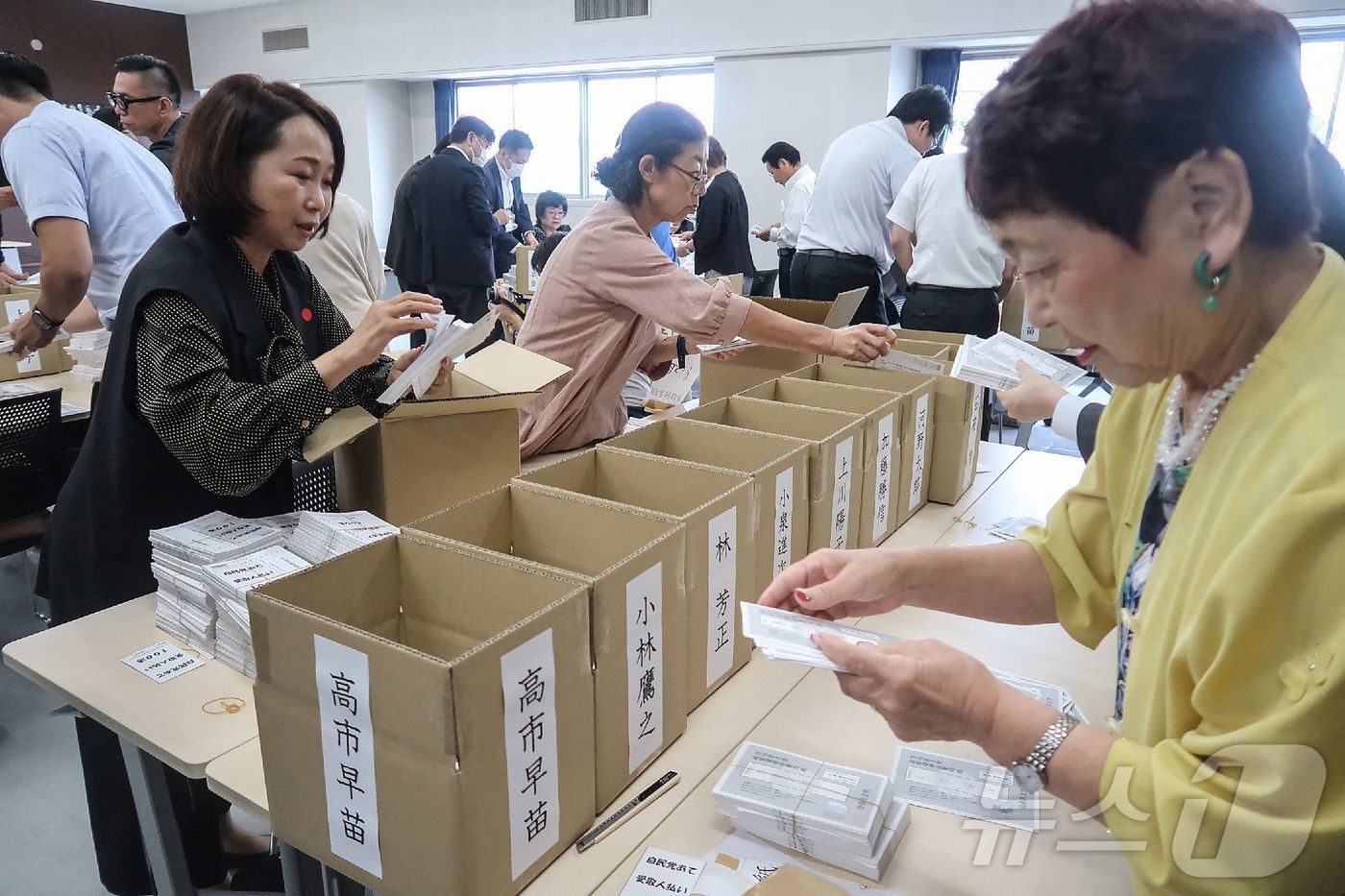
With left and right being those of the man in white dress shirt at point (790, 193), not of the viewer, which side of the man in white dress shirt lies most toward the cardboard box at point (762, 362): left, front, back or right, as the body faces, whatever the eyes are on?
left

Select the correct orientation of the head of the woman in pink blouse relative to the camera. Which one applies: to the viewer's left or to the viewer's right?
to the viewer's right

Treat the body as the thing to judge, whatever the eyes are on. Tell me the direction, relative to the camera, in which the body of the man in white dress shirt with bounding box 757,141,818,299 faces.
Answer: to the viewer's left

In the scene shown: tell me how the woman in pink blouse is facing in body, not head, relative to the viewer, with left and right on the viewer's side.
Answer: facing to the right of the viewer

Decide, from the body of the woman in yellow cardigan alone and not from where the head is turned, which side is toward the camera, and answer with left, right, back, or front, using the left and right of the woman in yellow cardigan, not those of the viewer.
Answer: left

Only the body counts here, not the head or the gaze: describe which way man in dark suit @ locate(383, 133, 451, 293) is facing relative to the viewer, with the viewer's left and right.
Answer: facing to the right of the viewer

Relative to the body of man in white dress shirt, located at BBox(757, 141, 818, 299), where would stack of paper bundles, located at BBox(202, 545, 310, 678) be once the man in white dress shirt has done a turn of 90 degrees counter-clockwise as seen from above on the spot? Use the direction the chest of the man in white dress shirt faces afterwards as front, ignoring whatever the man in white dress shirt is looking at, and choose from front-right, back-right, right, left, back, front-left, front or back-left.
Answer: front

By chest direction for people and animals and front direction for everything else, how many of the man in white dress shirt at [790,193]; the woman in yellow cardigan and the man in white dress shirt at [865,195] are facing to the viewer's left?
2
